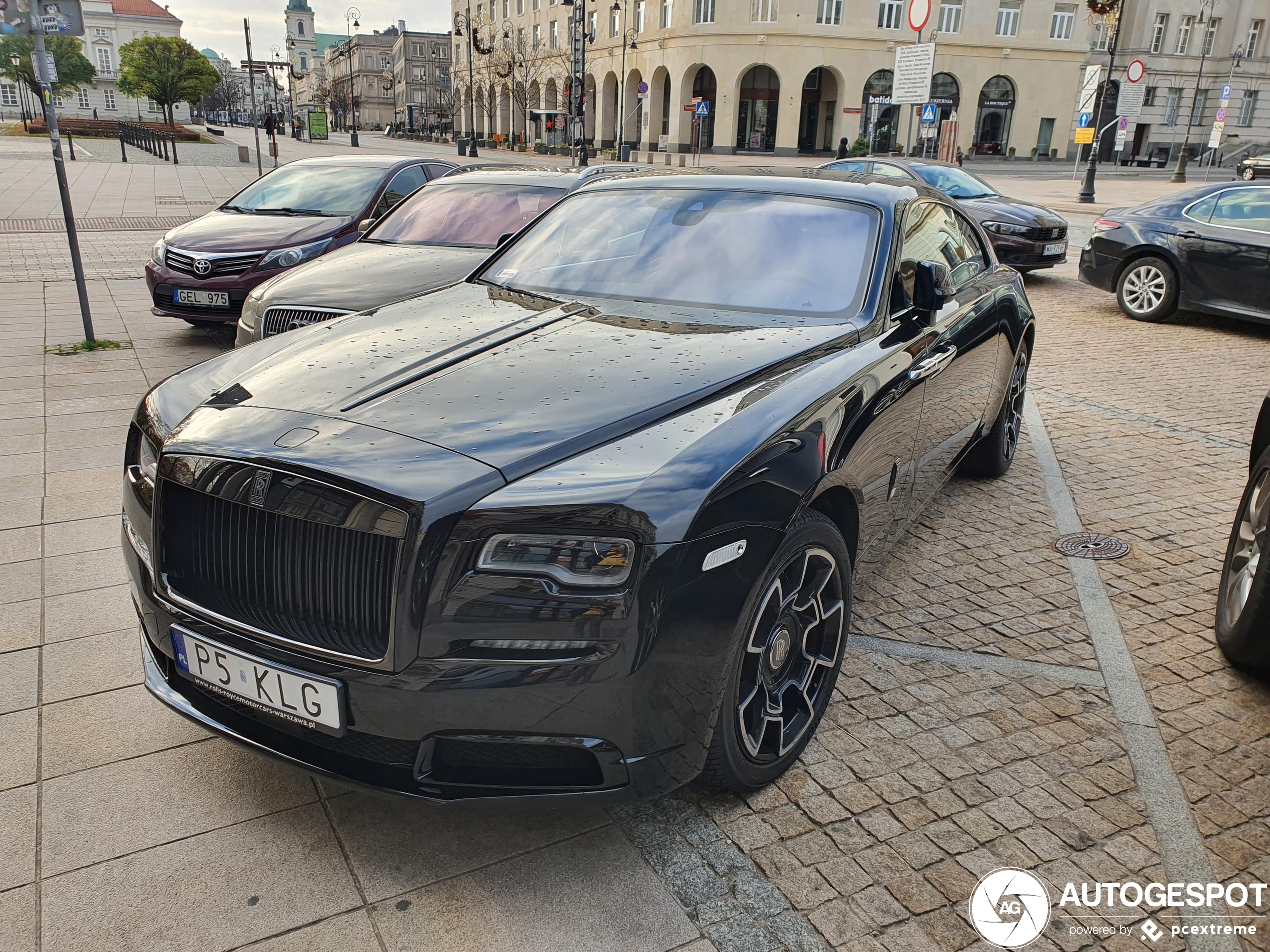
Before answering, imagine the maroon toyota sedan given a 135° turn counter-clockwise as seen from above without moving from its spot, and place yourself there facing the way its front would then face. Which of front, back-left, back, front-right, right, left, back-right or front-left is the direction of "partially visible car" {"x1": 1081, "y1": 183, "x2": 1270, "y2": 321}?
front

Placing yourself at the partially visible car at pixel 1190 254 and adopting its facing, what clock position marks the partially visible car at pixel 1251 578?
the partially visible car at pixel 1251 578 is roughly at 3 o'clock from the partially visible car at pixel 1190 254.

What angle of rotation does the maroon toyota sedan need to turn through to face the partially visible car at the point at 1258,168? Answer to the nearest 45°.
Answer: approximately 180°

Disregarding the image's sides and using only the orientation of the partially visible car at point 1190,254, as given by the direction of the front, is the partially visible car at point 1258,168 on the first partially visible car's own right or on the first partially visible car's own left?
on the first partially visible car's own left

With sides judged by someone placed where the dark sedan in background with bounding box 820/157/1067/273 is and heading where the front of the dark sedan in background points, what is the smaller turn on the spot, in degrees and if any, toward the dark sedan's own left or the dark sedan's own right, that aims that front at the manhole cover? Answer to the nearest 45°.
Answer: approximately 45° to the dark sedan's own right

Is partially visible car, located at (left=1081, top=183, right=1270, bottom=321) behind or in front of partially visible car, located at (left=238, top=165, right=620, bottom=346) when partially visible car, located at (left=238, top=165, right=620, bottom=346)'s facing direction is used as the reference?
behind

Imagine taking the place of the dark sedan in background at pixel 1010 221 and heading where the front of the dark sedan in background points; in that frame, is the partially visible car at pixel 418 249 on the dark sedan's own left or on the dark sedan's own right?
on the dark sedan's own right

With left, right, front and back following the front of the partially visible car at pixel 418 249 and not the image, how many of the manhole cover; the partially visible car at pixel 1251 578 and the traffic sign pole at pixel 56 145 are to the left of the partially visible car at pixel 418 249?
2

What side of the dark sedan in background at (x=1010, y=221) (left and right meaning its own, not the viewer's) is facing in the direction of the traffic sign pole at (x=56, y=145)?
right

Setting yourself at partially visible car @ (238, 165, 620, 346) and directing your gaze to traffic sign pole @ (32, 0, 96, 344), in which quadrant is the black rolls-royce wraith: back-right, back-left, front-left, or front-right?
back-left

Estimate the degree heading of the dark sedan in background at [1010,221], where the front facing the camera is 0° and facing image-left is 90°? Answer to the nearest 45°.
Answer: approximately 315°

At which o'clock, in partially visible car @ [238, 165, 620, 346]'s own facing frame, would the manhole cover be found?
The manhole cover is roughly at 9 o'clock from the partially visible car.

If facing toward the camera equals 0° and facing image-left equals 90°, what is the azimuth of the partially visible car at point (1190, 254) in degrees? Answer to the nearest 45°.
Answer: approximately 270°

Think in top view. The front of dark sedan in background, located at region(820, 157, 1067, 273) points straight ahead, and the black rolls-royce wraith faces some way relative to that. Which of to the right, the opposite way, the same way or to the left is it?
to the right

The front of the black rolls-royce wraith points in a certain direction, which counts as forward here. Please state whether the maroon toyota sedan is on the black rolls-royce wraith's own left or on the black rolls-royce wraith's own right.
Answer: on the black rolls-royce wraith's own right

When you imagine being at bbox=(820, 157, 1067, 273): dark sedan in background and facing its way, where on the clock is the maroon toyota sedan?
The maroon toyota sedan is roughly at 3 o'clock from the dark sedan in background.

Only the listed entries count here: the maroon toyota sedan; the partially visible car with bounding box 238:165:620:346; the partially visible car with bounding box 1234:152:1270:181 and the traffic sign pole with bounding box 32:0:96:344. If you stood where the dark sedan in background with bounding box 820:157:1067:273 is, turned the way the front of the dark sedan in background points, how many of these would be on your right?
3

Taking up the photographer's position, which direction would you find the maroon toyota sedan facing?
facing the viewer and to the left of the viewer

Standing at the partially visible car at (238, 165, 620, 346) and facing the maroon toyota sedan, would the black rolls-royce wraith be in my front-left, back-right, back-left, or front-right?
back-left
